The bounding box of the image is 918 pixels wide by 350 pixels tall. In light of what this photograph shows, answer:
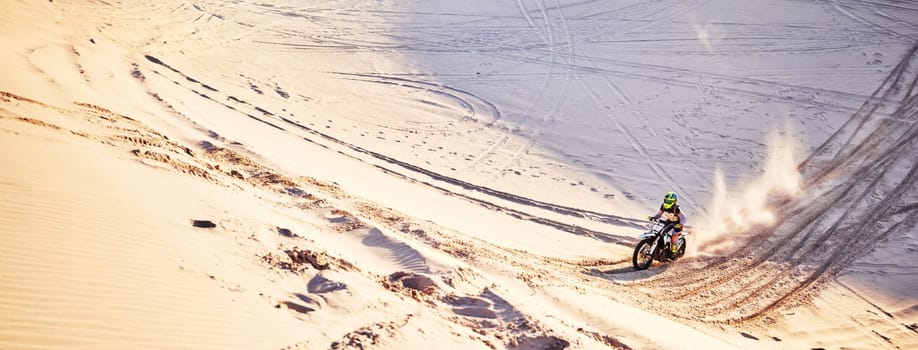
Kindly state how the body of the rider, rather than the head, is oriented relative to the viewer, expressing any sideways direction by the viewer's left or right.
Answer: facing the viewer and to the left of the viewer

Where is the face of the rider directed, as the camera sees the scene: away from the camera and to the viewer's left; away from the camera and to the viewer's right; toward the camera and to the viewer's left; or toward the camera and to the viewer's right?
toward the camera and to the viewer's left
